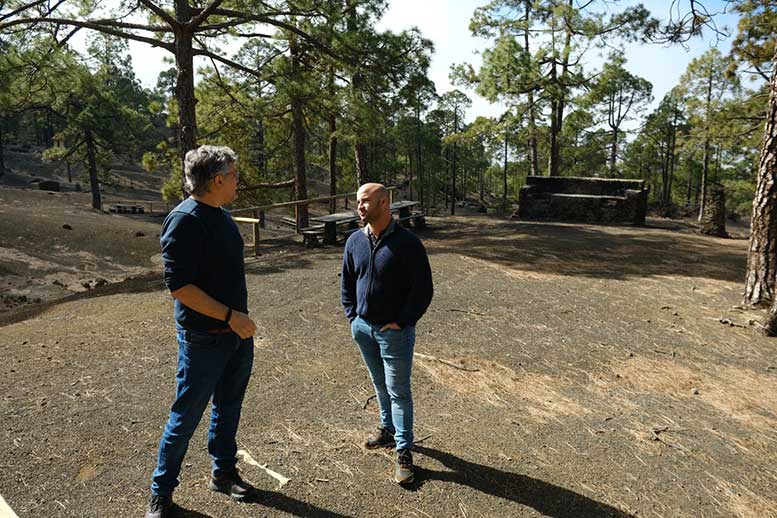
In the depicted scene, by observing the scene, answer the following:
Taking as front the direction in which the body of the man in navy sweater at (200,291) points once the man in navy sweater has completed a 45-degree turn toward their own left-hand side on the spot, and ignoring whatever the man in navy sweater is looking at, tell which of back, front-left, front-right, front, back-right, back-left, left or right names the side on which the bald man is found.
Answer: front

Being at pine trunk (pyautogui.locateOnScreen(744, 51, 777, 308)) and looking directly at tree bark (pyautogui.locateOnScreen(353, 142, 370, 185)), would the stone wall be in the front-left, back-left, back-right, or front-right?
front-right

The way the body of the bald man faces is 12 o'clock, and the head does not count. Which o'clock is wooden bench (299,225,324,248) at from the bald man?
The wooden bench is roughly at 4 o'clock from the bald man.

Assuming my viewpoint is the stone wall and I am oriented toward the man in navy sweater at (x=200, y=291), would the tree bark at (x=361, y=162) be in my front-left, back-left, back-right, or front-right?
front-right

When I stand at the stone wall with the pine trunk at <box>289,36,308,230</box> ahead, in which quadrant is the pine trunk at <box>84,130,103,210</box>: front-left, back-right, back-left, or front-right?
front-right

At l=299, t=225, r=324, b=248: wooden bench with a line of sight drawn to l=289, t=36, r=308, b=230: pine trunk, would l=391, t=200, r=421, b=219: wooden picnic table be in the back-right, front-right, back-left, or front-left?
front-right

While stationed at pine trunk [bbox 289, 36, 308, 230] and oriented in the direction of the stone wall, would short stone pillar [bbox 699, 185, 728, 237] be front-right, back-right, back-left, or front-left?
front-right

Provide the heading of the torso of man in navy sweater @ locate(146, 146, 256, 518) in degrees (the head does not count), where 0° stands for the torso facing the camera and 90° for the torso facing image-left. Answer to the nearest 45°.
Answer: approximately 315°

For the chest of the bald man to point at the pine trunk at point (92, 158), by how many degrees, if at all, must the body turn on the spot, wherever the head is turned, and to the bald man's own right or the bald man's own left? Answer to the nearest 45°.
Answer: approximately 90° to the bald man's own right

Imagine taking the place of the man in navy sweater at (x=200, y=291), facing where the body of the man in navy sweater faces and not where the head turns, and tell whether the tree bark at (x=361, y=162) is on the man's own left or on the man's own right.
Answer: on the man's own left

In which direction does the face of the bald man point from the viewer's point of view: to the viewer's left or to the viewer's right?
to the viewer's left

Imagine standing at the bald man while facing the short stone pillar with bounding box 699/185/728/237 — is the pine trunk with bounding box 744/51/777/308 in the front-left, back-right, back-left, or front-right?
front-right

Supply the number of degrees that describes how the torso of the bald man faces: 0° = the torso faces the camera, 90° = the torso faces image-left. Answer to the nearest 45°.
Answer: approximately 45°
